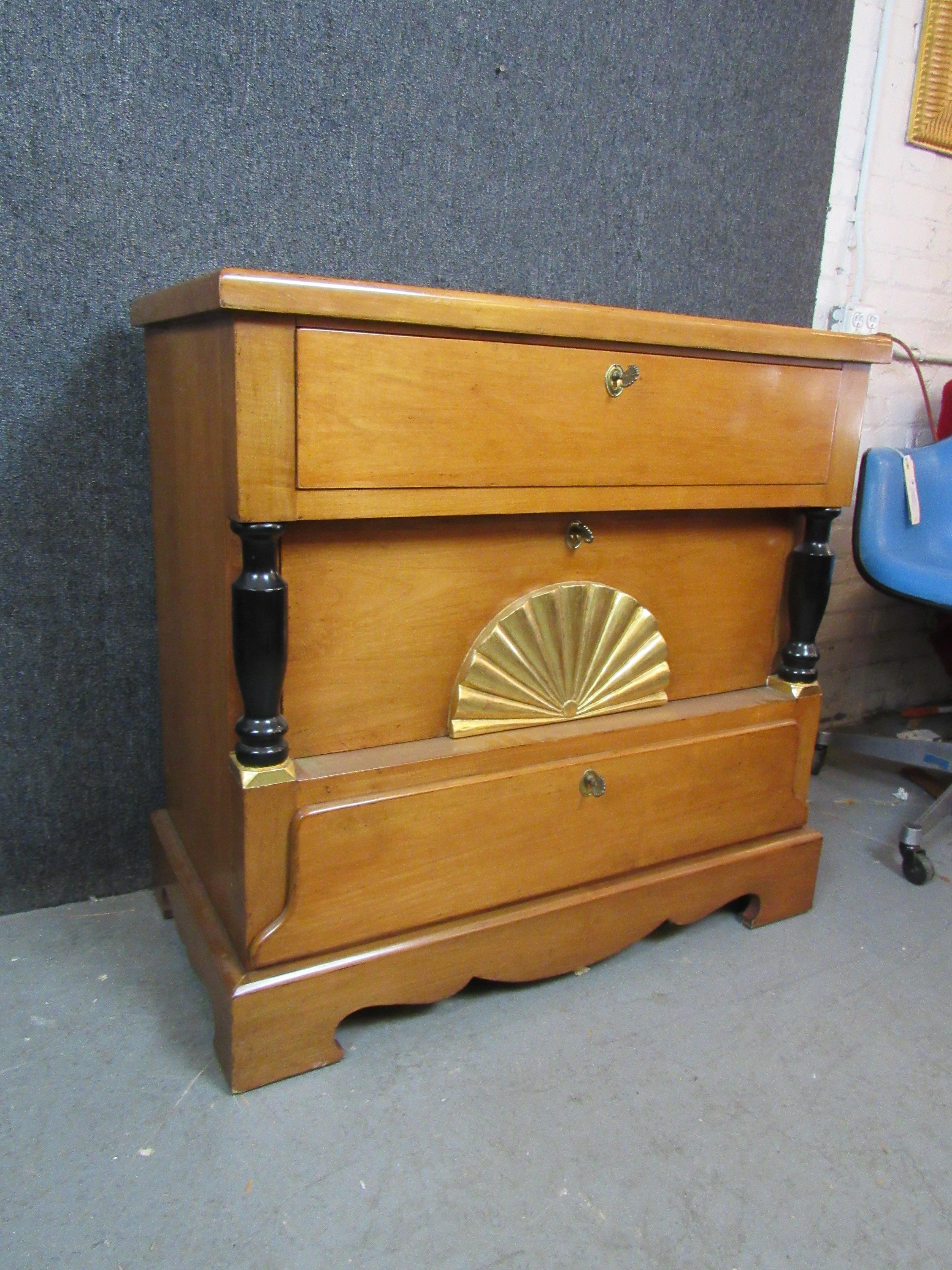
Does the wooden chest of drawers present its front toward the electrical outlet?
no

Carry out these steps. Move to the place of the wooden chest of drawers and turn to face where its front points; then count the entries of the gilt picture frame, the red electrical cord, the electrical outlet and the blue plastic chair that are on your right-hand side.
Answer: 0

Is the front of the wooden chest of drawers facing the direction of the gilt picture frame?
no

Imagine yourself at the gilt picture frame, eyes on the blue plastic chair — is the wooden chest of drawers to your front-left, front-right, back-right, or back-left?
front-right

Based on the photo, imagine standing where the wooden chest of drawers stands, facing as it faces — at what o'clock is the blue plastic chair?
The blue plastic chair is roughly at 9 o'clock from the wooden chest of drawers.

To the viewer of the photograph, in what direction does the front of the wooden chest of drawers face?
facing the viewer and to the right of the viewer

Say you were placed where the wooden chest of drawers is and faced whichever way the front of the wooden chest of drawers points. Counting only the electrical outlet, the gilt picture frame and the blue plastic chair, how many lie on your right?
0

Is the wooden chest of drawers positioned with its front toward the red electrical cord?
no

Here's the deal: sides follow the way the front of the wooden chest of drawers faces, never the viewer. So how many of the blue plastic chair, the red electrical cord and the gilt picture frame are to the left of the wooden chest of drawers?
3

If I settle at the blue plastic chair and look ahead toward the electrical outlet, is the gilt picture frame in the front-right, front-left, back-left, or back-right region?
front-right
